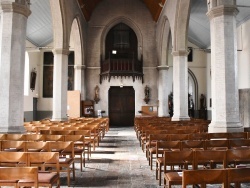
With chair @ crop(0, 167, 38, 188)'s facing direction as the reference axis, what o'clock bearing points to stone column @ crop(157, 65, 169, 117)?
The stone column is roughly at 7 o'clock from the chair.

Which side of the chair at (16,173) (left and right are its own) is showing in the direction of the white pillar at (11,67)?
back

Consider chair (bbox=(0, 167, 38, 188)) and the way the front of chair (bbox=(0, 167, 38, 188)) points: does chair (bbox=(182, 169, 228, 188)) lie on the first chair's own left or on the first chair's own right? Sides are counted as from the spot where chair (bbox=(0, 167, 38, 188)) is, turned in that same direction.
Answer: on the first chair's own left

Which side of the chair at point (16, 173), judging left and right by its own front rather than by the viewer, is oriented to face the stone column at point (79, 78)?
back

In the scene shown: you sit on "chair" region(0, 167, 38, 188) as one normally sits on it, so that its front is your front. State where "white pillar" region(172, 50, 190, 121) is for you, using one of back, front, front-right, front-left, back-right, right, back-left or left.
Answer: back-left

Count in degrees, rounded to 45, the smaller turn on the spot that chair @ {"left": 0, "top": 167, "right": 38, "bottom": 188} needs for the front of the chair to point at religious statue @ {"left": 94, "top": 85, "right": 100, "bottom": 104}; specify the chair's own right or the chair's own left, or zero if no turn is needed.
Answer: approximately 180°

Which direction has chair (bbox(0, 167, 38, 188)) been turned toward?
toward the camera
